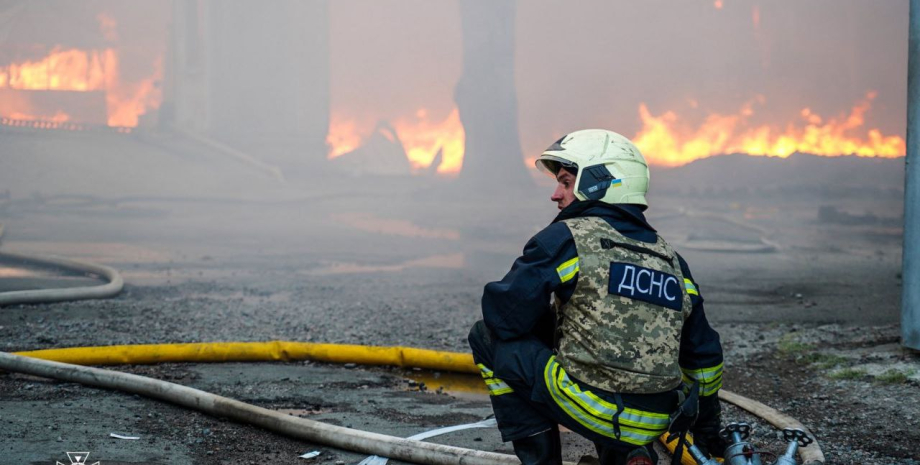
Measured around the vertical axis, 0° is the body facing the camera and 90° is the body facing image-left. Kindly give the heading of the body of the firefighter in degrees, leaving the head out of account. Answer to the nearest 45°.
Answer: approximately 135°

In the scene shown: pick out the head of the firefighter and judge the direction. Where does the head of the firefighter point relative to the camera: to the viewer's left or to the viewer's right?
to the viewer's left

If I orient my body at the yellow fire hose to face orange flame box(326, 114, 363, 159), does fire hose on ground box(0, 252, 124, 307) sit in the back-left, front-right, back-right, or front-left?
front-left

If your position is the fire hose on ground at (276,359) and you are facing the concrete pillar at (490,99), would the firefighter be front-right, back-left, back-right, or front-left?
back-right

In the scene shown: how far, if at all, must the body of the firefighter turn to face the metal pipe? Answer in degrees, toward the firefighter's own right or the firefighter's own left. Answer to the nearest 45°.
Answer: approximately 90° to the firefighter's own right

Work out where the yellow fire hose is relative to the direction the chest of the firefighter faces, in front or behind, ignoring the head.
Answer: in front

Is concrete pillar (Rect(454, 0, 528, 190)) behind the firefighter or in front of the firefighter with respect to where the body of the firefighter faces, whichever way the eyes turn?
in front
